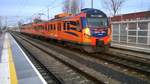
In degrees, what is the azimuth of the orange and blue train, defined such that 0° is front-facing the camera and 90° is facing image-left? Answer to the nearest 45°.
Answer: approximately 315°

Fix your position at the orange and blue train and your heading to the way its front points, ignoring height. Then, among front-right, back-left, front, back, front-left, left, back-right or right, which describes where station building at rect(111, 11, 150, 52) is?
left
